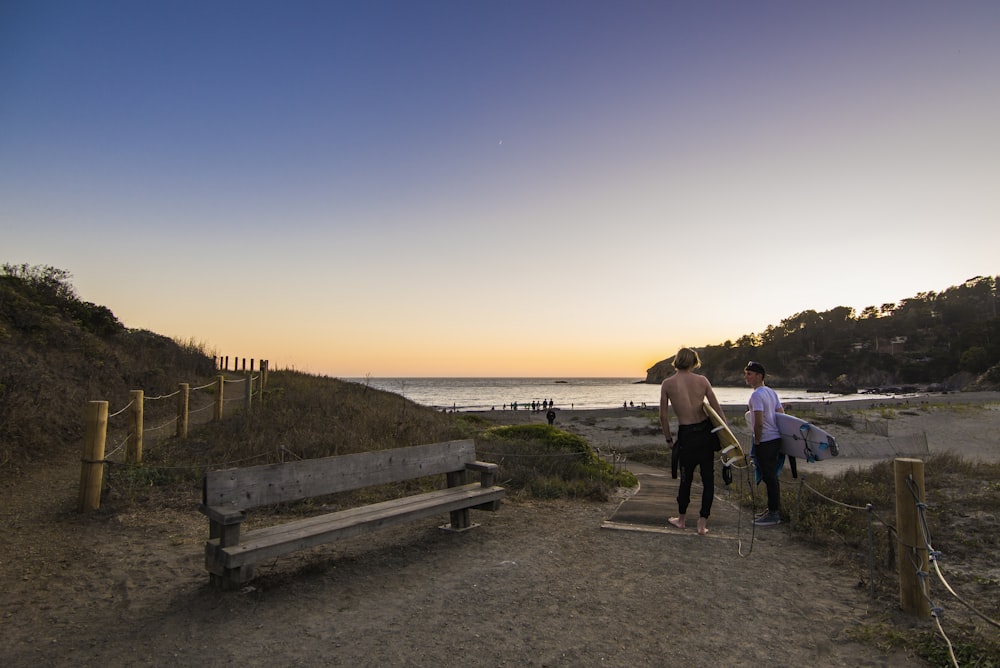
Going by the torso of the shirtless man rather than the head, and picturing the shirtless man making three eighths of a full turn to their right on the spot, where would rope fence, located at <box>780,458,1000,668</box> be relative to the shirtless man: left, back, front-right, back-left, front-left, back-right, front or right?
front

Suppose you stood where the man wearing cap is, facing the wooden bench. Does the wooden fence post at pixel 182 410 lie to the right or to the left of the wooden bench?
right

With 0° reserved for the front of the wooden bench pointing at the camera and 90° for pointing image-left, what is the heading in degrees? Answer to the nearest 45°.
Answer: approximately 315°

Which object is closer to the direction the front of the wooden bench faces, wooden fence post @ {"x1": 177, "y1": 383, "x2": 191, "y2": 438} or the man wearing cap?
the man wearing cap

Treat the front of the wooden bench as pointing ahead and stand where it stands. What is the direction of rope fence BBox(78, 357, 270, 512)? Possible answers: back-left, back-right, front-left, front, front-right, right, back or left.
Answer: back

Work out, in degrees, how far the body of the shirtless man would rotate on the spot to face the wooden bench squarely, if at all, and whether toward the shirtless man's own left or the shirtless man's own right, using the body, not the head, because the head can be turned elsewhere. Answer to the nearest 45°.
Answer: approximately 135° to the shirtless man's own left

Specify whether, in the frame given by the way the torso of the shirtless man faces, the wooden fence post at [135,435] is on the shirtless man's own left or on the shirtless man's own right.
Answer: on the shirtless man's own left

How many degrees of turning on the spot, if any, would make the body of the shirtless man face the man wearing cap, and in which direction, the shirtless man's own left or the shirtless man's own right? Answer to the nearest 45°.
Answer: approximately 45° to the shirtless man's own right

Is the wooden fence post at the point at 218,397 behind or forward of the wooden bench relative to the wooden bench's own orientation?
behind

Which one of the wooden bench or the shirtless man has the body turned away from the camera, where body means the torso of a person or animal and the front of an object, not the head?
the shirtless man

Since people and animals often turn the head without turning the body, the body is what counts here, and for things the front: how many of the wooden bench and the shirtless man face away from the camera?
1

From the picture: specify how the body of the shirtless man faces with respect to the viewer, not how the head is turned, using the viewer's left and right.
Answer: facing away from the viewer
